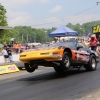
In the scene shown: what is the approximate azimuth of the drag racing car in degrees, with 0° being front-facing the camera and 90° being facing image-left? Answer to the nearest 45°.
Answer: approximately 45°

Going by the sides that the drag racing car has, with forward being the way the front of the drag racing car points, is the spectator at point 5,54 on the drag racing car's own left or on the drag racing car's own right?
on the drag racing car's own right
